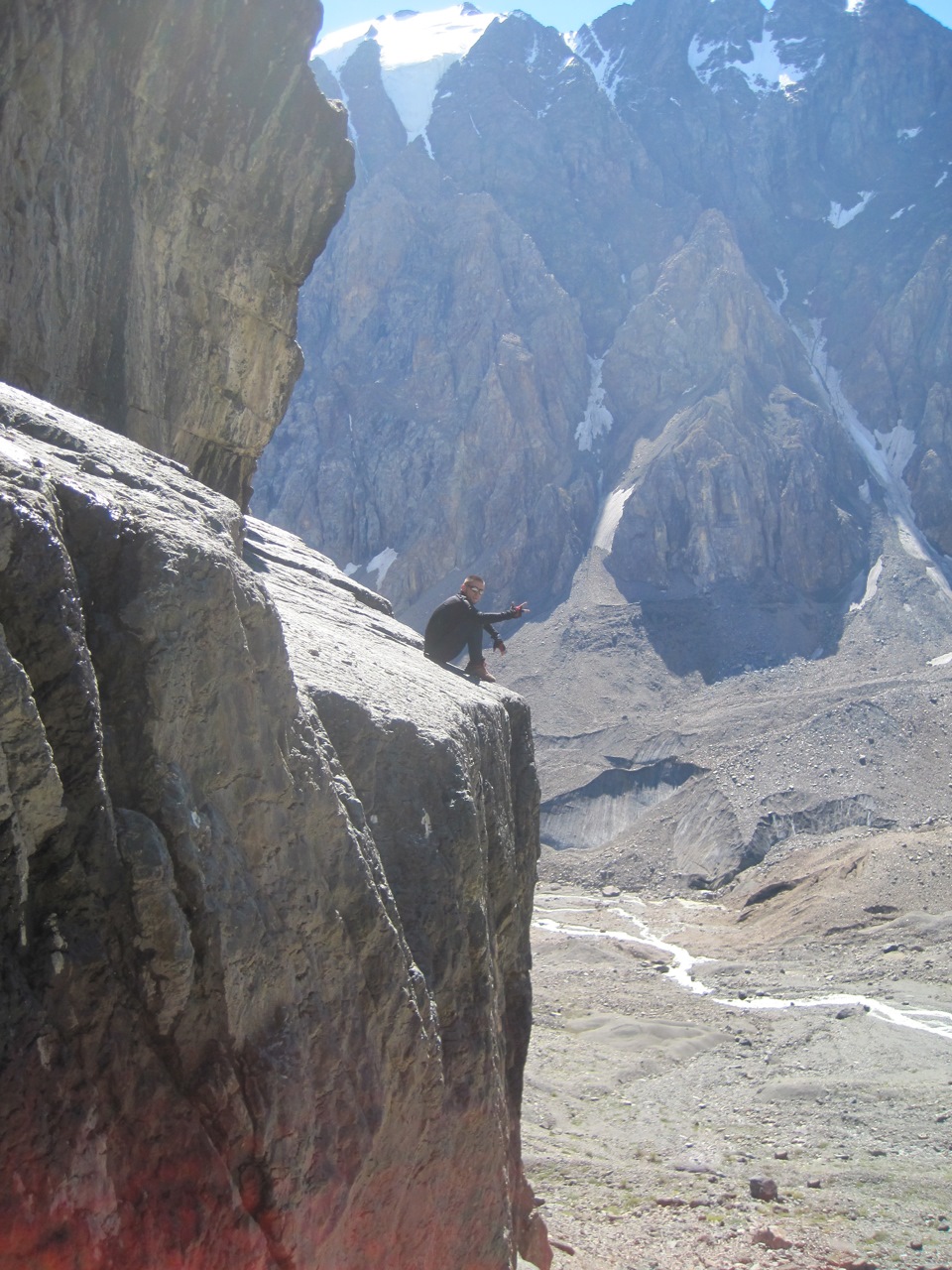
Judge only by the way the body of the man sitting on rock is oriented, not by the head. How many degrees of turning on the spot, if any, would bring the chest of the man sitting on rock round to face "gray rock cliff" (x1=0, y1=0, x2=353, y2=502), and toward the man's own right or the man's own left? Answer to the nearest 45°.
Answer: approximately 135° to the man's own right

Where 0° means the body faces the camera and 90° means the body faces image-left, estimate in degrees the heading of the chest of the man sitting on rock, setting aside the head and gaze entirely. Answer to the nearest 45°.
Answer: approximately 270°

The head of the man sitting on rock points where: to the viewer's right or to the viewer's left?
to the viewer's right
